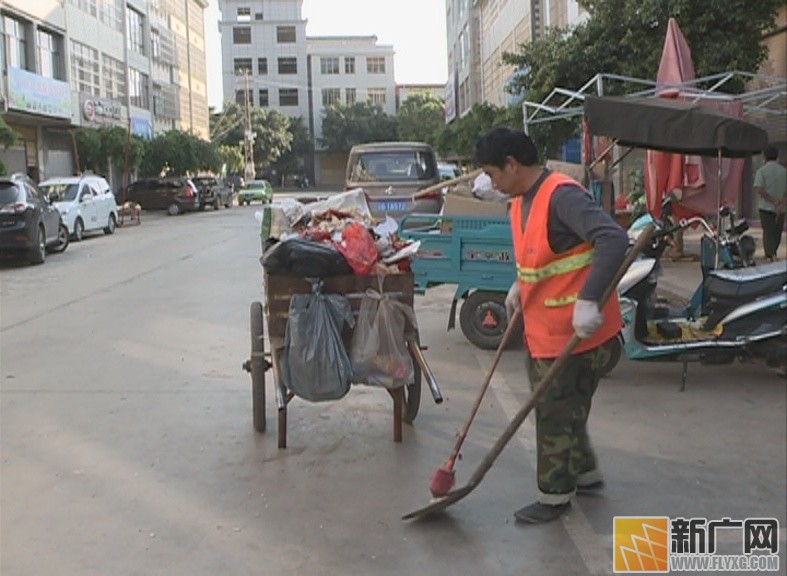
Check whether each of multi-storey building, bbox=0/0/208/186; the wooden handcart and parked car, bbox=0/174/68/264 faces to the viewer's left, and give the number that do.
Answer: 0

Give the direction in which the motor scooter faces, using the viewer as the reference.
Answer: facing to the left of the viewer

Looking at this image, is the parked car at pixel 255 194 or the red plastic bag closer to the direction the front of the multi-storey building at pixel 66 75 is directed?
the red plastic bag

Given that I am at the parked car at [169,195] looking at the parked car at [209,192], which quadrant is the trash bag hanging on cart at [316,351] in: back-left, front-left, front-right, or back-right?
back-right

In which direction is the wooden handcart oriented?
away from the camera

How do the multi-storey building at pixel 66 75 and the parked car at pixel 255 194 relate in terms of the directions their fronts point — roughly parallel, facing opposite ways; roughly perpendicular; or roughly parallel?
roughly perpendicular

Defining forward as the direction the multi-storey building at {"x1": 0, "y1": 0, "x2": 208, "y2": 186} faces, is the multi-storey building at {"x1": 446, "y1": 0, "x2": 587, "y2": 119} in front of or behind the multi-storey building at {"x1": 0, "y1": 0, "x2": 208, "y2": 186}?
in front

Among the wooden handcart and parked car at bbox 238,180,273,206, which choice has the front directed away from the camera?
the wooden handcart

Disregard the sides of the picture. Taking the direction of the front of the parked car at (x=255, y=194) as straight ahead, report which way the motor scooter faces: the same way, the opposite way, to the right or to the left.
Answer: to the right

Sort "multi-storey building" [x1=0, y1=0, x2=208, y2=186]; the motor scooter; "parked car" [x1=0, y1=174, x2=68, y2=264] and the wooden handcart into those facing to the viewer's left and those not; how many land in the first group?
1

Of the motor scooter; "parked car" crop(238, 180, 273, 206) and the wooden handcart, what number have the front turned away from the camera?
1

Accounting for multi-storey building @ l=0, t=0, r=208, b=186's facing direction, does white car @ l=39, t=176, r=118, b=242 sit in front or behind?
in front

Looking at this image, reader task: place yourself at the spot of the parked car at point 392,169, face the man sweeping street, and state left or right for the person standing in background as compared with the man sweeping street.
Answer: left

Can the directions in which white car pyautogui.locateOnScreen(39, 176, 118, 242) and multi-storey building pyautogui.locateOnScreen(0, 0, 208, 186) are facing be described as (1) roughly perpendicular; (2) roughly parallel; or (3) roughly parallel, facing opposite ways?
roughly perpendicular

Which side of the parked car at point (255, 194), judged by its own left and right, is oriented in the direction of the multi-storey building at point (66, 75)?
front

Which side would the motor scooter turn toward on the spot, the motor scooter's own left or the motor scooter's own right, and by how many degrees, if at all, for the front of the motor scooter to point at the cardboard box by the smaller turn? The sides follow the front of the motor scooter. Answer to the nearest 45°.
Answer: approximately 45° to the motor scooter's own right

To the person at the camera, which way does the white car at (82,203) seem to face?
facing the viewer and to the left of the viewer
